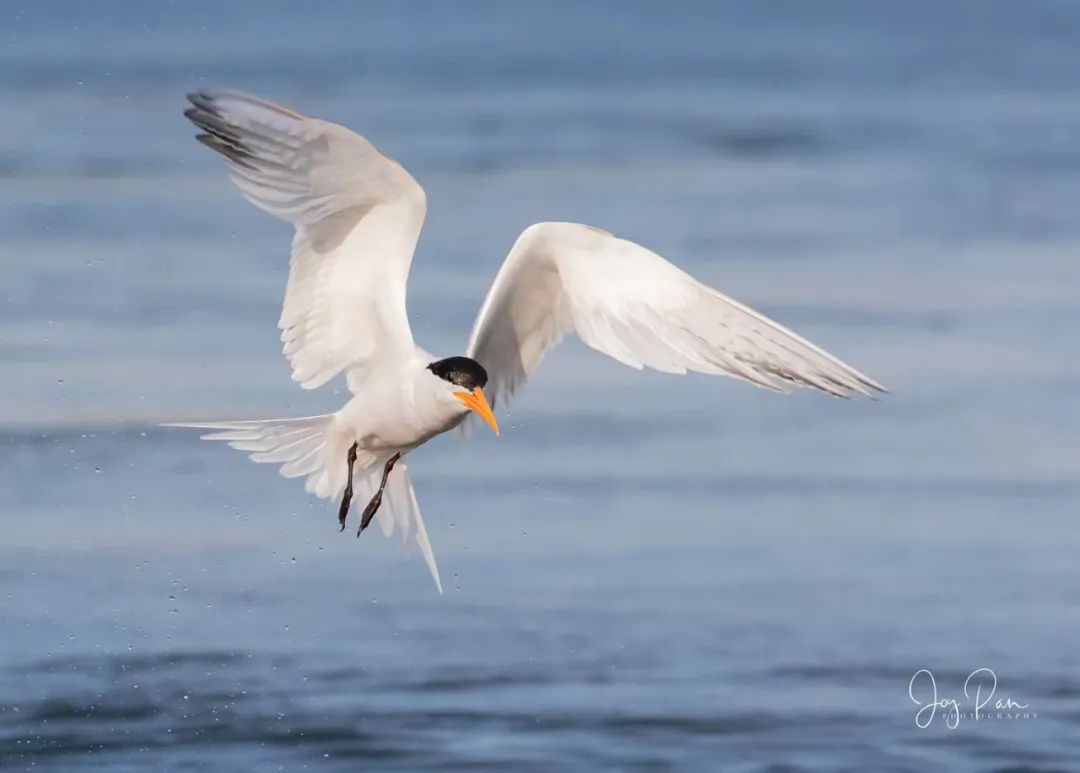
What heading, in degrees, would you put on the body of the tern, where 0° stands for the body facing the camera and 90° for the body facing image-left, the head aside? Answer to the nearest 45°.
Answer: approximately 315°
